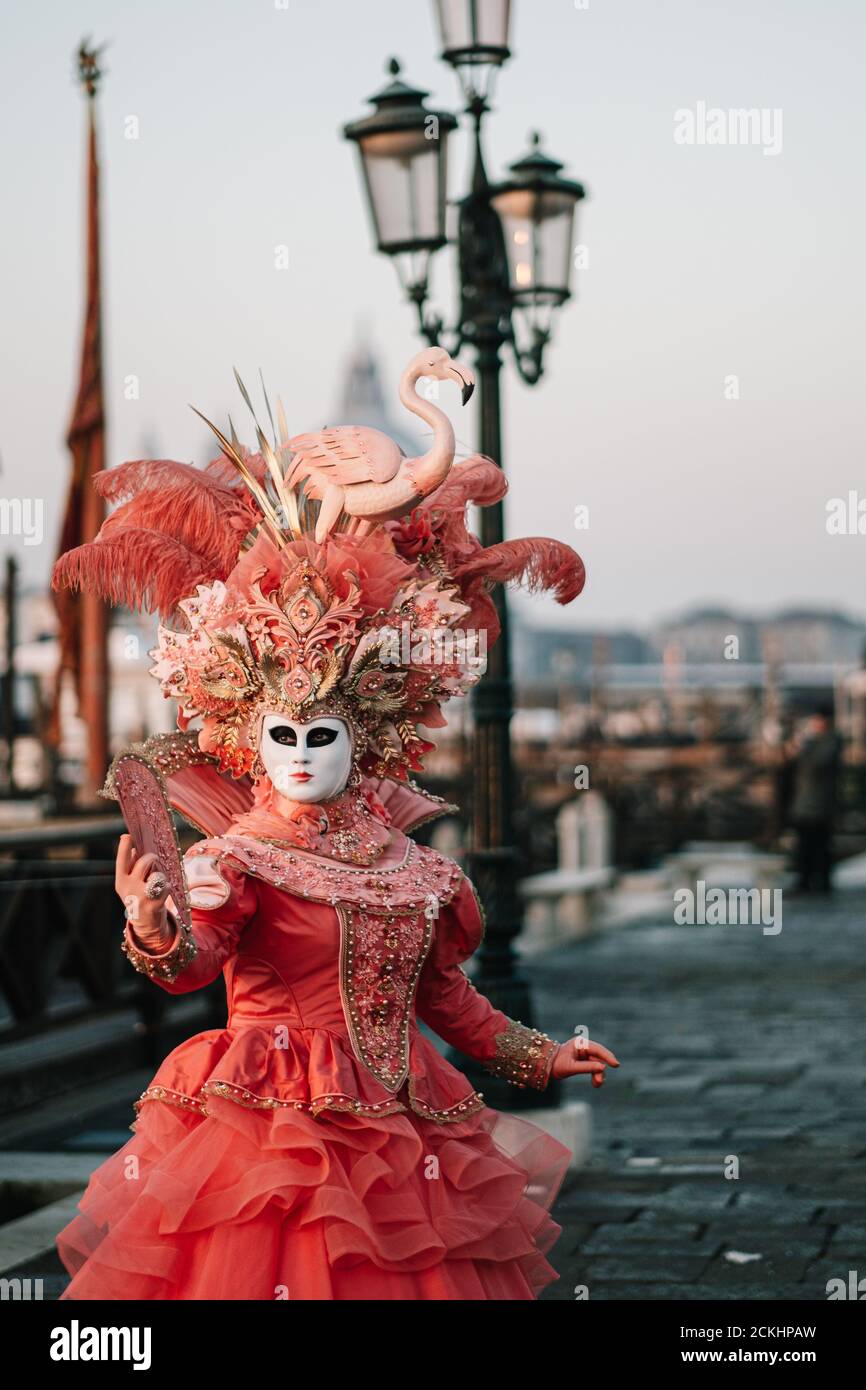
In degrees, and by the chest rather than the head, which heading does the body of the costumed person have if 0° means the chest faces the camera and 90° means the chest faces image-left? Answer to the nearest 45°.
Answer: approximately 315°

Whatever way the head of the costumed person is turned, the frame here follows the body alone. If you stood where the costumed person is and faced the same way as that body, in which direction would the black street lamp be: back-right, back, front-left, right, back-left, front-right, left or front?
back-left

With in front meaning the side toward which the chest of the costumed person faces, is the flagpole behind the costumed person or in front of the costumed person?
behind

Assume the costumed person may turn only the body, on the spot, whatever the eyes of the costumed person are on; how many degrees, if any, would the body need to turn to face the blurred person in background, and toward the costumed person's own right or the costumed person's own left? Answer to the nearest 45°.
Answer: approximately 135° to the costumed person's own left
